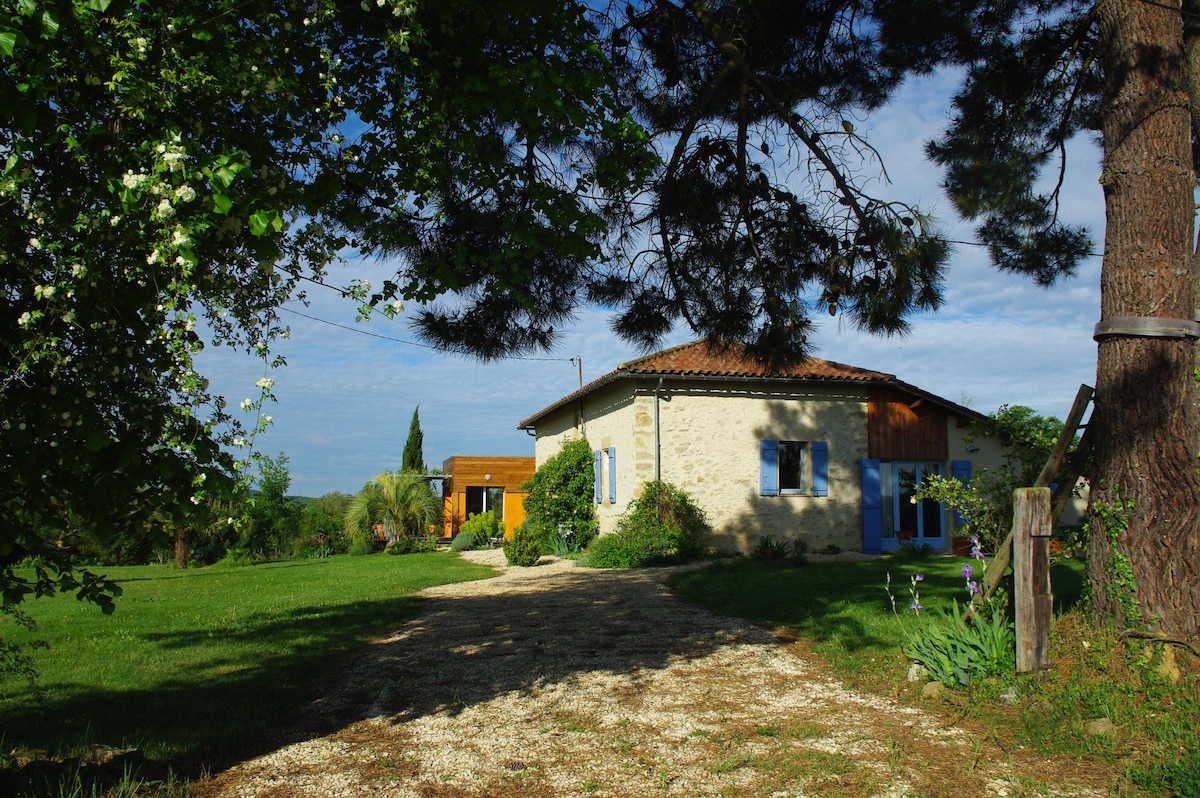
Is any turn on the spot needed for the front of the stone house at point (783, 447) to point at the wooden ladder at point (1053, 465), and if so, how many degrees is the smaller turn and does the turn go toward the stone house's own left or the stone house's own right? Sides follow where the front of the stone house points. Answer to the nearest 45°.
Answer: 0° — it already faces it

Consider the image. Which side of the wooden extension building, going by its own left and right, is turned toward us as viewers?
front

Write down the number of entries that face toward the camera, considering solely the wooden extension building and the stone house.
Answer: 2

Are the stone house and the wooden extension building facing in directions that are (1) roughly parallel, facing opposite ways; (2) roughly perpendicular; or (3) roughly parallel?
roughly parallel

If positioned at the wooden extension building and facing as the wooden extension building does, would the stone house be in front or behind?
in front

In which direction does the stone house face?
toward the camera

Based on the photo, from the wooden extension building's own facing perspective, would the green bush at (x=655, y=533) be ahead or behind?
ahead

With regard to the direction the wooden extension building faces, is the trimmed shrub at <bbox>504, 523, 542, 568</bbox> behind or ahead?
ahead

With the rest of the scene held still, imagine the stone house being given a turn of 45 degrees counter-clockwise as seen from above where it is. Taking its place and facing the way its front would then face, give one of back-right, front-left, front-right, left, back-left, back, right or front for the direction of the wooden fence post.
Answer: front-right

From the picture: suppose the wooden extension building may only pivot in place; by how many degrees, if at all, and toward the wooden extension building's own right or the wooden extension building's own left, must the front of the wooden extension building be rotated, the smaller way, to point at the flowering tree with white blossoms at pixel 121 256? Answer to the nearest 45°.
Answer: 0° — it already faces it
